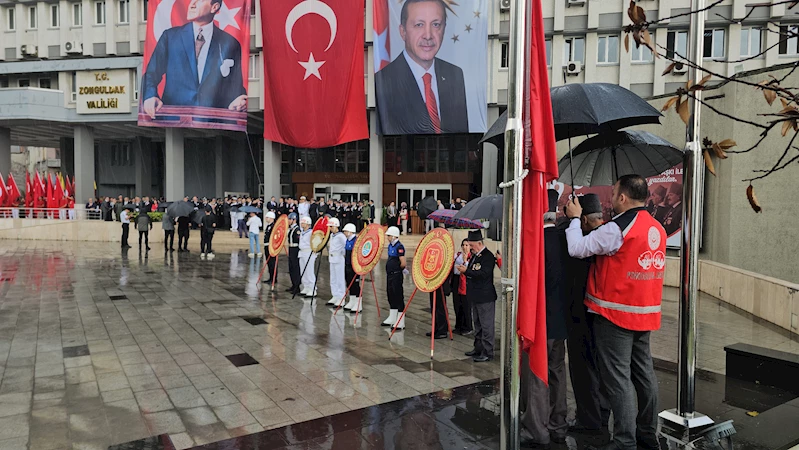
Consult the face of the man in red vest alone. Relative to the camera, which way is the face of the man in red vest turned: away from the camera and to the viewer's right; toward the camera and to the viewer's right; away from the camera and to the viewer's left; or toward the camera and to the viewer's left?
away from the camera and to the viewer's left

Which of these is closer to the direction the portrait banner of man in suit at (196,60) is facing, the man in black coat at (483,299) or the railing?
the man in black coat

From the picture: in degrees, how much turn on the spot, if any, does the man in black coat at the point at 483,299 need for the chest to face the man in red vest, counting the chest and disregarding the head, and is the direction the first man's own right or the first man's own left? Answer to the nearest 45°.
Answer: approximately 90° to the first man's own left

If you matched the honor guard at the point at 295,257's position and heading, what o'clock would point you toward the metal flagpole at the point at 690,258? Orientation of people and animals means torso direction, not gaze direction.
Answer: The metal flagpole is roughly at 10 o'clock from the honor guard.

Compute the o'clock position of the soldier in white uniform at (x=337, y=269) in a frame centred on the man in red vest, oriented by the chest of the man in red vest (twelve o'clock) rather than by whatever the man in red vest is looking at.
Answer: The soldier in white uniform is roughly at 12 o'clock from the man in red vest.

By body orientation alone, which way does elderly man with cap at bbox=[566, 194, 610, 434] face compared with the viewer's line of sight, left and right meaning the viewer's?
facing to the left of the viewer

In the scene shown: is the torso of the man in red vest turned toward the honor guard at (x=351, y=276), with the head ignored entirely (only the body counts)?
yes

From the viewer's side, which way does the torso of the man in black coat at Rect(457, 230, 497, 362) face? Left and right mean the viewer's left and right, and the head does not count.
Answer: facing to the left of the viewer

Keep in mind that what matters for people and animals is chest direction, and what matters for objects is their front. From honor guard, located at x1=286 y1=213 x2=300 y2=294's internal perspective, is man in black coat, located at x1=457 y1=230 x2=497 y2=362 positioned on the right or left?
on their left

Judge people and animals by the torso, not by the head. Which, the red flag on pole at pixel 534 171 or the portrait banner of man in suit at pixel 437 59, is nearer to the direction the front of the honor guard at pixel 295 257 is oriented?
the red flag on pole

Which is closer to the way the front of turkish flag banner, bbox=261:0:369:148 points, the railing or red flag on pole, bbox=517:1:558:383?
the red flag on pole

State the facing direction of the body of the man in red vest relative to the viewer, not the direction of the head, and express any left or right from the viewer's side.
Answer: facing away from the viewer and to the left of the viewer
